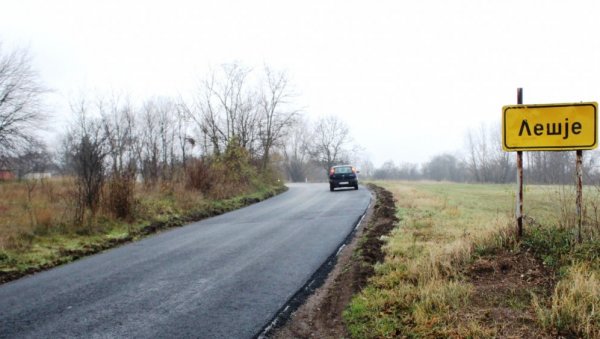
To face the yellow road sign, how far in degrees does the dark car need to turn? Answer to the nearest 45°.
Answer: approximately 180°

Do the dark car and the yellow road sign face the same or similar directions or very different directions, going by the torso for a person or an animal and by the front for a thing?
very different directions

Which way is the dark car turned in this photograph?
away from the camera

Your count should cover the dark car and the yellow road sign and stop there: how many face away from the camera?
1

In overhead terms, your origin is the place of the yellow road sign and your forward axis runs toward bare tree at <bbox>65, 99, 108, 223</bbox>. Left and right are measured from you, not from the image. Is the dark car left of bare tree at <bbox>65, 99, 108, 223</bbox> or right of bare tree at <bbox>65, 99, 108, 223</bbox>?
right

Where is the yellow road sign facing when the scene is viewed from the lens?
facing the viewer

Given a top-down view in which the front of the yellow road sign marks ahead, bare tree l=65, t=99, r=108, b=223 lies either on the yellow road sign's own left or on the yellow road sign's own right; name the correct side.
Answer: on the yellow road sign's own right

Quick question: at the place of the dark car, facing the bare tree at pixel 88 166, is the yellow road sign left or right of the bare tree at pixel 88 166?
left

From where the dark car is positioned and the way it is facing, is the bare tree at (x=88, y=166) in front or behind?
behind

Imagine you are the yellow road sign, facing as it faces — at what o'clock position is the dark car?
The dark car is roughly at 5 o'clock from the yellow road sign.

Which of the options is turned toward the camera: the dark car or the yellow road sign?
the yellow road sign
